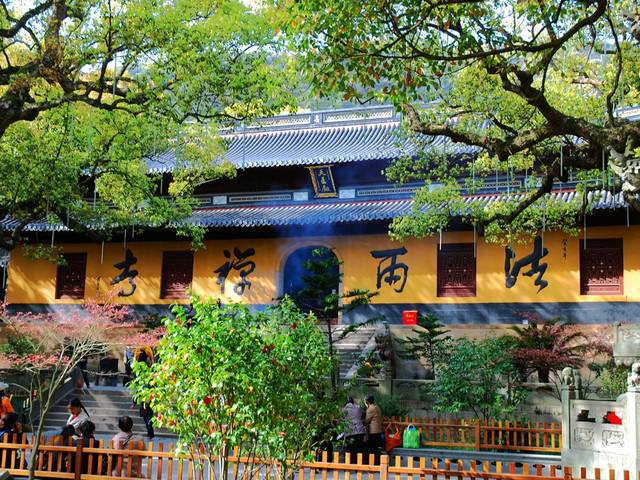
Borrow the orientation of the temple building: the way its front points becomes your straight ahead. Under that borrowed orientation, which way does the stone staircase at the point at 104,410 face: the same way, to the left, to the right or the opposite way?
the same way

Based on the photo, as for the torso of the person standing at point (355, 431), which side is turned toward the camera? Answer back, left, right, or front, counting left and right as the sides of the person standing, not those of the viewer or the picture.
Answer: back

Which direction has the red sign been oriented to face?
toward the camera

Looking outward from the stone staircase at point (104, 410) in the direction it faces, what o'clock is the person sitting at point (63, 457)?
The person sitting is roughly at 12 o'clock from the stone staircase.

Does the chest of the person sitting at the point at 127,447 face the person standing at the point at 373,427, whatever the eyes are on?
no

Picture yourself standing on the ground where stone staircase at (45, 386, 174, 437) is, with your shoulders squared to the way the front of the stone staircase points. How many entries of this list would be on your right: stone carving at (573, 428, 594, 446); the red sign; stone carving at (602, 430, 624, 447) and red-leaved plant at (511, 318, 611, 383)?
0

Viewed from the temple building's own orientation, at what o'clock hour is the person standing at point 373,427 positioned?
The person standing is roughly at 12 o'clock from the temple building.

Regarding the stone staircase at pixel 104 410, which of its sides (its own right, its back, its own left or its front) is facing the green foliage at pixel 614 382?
left

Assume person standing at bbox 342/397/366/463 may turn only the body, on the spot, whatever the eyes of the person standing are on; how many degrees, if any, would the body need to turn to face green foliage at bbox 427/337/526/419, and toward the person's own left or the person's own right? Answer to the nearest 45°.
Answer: approximately 45° to the person's own right

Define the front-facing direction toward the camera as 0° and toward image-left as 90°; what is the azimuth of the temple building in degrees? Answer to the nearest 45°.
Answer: approximately 0°

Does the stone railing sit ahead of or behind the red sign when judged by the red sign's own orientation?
ahead
